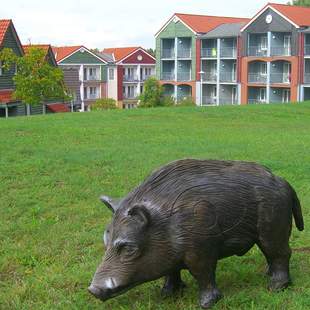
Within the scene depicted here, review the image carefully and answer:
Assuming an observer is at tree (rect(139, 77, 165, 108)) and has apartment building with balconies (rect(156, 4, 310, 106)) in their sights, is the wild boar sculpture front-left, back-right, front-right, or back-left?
back-right

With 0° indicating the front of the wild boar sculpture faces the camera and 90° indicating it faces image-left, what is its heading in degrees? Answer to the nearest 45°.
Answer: approximately 45°

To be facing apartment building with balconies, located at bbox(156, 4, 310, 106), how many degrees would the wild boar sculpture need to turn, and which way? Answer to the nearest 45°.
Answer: approximately 135° to its right

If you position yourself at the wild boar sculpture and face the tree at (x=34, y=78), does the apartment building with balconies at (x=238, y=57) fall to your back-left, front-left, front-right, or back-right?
front-right

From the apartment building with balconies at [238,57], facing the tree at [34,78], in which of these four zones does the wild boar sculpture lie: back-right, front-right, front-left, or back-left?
front-left

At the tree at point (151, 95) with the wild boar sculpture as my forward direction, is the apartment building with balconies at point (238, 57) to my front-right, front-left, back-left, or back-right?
back-left

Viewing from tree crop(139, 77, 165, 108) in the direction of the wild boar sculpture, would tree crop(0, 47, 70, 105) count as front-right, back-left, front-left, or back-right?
front-right

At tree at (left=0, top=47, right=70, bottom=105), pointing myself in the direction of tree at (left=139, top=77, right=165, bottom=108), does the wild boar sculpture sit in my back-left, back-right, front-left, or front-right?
back-right

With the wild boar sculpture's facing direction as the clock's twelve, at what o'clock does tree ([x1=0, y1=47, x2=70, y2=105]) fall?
The tree is roughly at 4 o'clock from the wild boar sculpture.

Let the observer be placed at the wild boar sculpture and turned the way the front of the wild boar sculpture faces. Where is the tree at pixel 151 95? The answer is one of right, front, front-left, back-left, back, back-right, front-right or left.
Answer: back-right
